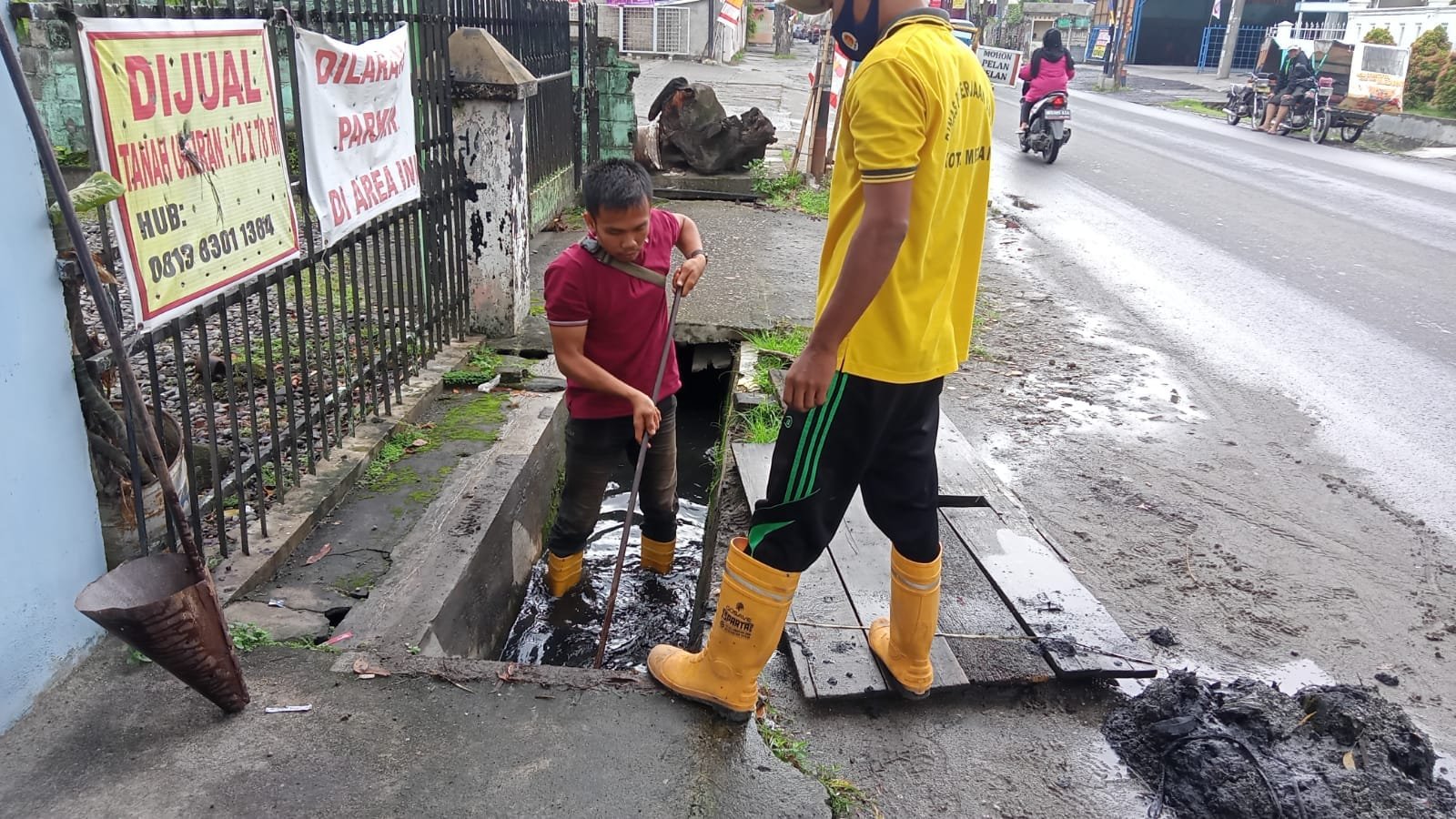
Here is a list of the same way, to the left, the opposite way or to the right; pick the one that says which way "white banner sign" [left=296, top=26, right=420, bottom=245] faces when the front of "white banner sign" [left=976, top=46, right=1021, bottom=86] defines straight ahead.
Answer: to the left

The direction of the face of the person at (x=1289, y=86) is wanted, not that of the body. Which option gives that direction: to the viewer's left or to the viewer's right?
to the viewer's left

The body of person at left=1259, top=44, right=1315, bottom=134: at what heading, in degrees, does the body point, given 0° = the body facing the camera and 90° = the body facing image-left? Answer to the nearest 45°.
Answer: approximately 45°

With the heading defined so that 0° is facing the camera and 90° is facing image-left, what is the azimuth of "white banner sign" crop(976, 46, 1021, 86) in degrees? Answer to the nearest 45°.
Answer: approximately 0°

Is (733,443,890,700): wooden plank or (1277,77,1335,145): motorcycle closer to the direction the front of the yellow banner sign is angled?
the wooden plank

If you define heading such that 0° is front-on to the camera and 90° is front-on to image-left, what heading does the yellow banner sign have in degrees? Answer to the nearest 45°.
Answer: approximately 315°
